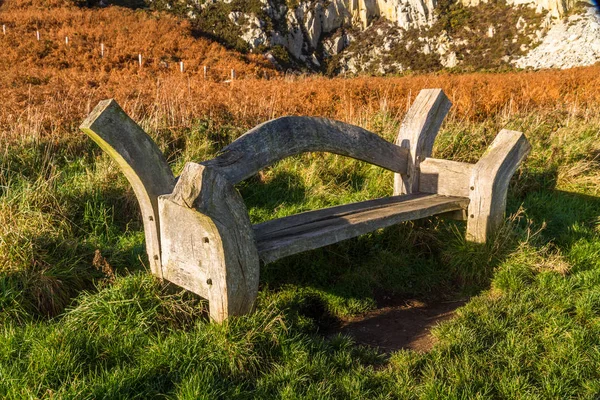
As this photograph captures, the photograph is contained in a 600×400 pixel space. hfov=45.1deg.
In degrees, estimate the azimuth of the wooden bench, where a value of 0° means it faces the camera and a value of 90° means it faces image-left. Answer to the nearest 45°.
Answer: approximately 315°
